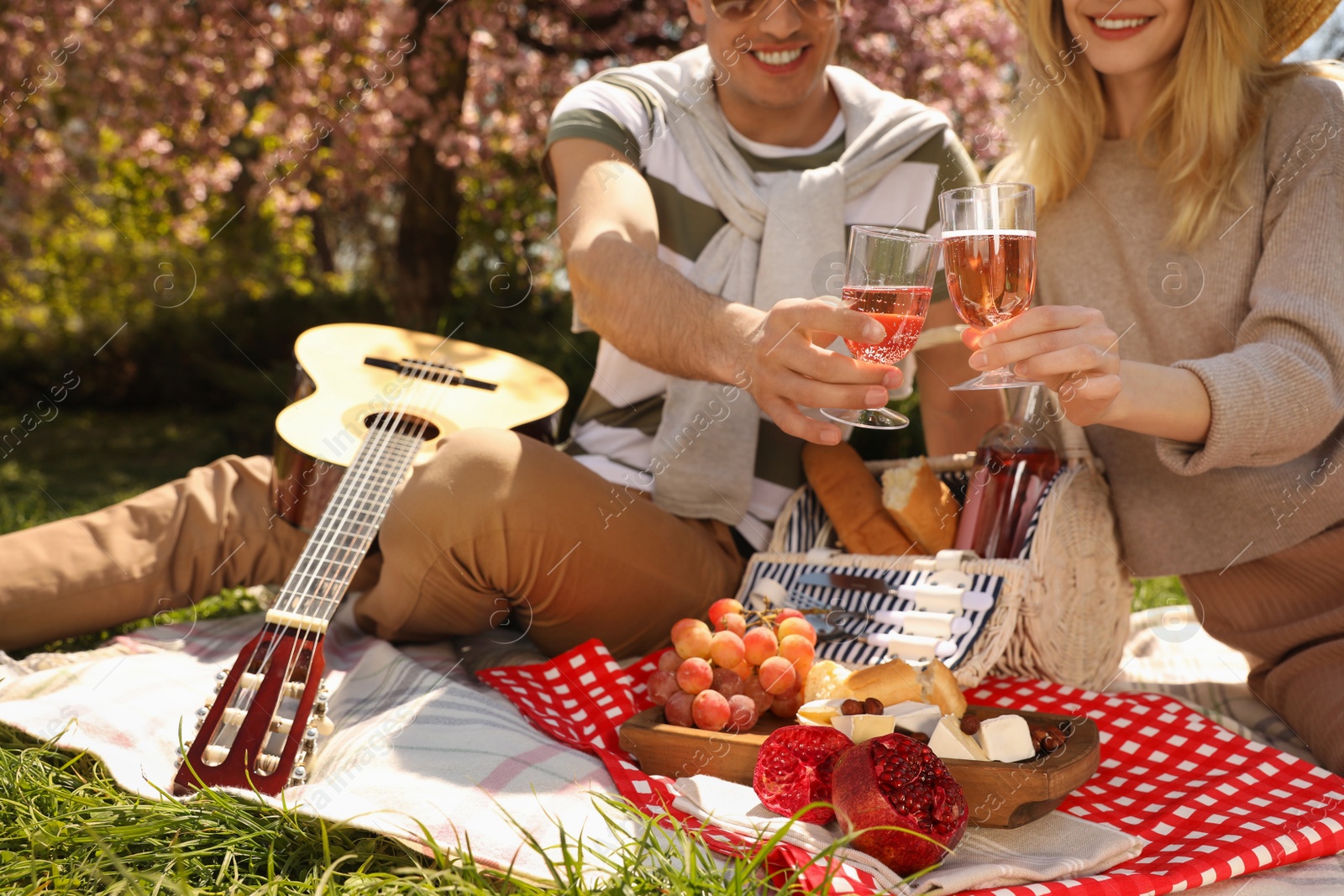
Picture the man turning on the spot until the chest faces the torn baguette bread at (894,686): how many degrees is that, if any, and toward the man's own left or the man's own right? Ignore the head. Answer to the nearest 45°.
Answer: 0° — they already face it

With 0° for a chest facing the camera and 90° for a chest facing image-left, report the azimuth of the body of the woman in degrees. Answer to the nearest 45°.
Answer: approximately 45°

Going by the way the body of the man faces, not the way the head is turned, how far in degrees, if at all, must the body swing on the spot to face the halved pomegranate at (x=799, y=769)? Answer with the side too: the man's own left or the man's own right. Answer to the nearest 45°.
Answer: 0° — they already face it

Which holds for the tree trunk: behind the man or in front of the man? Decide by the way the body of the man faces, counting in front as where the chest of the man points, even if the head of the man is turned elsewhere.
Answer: behind
